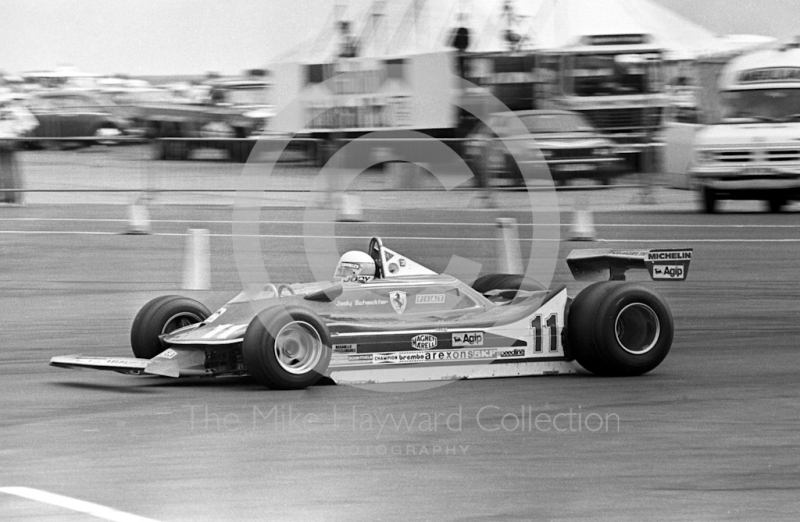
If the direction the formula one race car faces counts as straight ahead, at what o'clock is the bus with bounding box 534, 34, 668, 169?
The bus is roughly at 5 o'clock from the formula one race car.

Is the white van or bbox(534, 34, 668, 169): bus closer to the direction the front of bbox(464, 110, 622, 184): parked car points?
the white van

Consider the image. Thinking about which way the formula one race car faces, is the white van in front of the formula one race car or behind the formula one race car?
behind

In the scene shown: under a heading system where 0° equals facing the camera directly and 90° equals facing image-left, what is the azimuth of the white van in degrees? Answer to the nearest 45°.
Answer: approximately 0°
